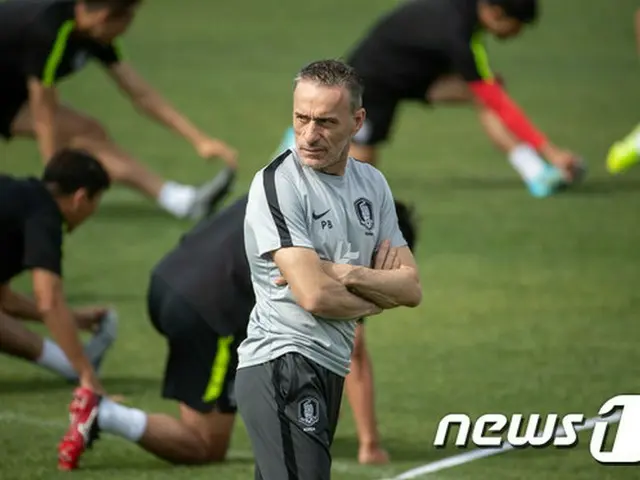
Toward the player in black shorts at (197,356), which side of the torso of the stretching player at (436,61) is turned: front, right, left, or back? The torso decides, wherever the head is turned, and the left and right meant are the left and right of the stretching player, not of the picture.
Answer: right

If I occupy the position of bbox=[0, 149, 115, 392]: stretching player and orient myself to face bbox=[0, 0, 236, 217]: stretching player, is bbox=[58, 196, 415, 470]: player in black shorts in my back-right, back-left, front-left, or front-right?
back-right

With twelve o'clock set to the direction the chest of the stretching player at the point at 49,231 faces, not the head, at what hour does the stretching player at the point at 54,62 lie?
the stretching player at the point at 54,62 is roughly at 9 o'clock from the stretching player at the point at 49,231.

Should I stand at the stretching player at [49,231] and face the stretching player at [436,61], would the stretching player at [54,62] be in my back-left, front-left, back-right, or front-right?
front-left

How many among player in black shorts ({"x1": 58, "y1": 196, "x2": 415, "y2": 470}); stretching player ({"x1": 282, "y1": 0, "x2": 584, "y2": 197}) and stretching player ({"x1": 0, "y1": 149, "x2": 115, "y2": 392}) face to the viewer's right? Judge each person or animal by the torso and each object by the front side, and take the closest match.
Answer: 3

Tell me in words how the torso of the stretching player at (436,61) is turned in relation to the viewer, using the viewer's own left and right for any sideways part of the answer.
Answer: facing to the right of the viewer

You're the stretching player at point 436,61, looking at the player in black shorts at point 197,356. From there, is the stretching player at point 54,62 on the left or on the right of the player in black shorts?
right

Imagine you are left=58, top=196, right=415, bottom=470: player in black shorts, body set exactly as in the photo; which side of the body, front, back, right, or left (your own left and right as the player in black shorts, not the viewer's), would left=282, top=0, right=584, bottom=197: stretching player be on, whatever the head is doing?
left

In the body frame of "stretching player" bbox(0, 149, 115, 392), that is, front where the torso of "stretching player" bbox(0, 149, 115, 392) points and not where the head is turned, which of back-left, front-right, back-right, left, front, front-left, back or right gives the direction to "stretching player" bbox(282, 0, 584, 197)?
front-left

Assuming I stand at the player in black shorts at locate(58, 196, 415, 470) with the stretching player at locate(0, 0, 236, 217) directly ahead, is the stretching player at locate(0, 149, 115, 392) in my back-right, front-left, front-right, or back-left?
front-left

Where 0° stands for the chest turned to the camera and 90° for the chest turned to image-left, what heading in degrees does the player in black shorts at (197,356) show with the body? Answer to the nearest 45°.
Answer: approximately 270°

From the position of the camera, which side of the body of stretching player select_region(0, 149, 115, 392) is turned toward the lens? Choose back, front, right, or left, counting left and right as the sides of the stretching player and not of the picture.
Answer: right
